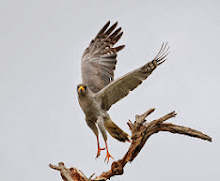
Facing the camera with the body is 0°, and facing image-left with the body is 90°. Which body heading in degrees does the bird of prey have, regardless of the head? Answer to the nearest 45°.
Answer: approximately 45°
